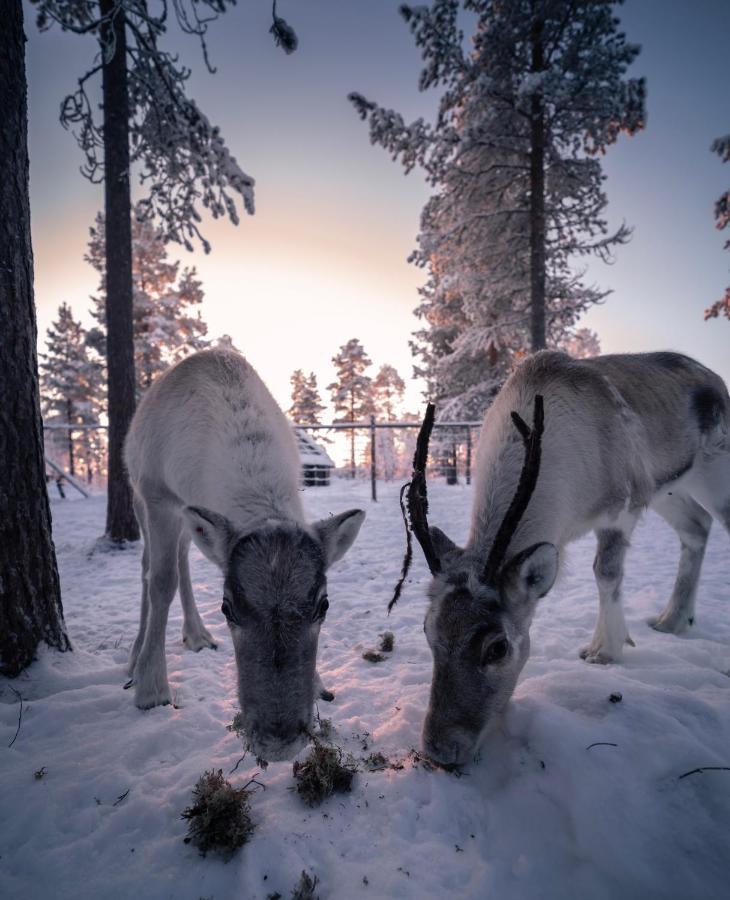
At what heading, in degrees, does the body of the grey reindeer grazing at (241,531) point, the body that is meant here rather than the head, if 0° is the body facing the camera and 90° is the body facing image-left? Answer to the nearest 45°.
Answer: approximately 0°

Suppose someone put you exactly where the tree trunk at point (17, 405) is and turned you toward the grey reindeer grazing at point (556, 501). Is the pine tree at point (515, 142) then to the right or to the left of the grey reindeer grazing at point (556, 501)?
left

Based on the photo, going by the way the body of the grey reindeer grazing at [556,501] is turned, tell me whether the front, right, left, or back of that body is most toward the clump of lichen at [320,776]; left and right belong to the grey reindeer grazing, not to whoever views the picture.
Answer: front

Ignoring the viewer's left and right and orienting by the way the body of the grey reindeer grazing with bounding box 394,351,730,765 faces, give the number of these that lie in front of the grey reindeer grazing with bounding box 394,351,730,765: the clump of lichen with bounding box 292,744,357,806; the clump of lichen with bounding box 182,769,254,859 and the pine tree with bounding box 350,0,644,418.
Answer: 2

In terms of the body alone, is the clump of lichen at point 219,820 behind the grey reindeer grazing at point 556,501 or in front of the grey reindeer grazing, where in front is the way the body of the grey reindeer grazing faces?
in front

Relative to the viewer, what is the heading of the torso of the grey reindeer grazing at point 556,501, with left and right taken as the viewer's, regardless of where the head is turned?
facing the viewer and to the left of the viewer

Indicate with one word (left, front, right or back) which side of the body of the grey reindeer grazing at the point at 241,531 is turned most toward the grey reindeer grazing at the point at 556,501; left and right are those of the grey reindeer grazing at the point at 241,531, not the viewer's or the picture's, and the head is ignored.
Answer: left

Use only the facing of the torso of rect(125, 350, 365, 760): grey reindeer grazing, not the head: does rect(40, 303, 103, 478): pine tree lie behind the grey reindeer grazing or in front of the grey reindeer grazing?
behind

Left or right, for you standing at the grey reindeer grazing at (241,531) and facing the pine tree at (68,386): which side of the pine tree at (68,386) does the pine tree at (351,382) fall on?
right

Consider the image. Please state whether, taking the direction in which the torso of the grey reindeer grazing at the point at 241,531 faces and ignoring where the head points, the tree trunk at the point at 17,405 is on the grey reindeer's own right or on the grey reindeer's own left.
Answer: on the grey reindeer's own right

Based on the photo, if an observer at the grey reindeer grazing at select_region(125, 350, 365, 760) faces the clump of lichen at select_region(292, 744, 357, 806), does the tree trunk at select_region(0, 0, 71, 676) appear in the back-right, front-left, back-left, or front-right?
back-right

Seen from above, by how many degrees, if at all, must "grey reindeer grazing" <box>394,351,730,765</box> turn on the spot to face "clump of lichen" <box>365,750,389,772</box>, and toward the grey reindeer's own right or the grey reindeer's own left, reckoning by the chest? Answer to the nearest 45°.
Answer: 0° — it already faces it

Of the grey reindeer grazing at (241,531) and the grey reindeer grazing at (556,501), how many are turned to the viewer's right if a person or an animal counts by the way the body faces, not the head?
0
